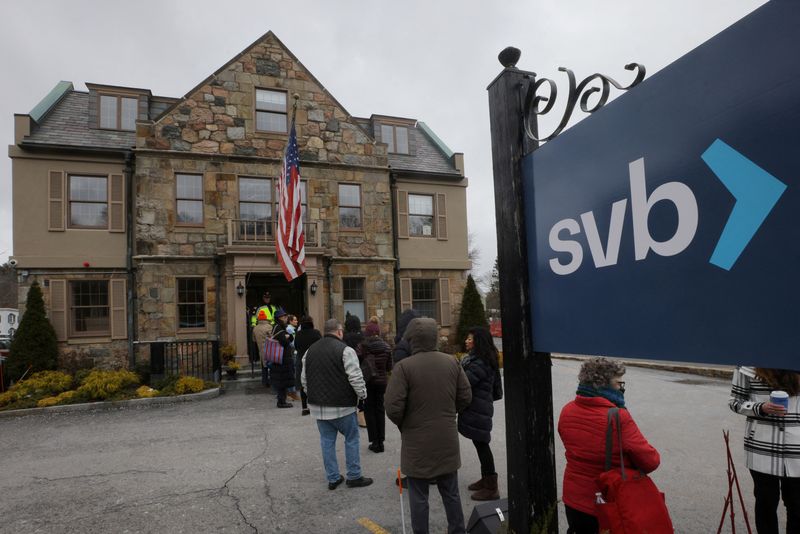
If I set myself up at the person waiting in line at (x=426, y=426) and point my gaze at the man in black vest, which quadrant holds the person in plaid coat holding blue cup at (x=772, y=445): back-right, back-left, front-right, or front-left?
back-right

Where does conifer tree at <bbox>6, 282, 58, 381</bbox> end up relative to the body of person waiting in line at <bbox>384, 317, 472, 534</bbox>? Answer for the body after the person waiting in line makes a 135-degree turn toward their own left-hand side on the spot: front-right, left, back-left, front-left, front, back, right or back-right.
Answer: right

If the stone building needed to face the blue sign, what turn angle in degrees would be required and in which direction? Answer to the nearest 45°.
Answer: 0° — it already faces it

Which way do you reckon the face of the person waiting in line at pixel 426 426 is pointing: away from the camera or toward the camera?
away from the camera

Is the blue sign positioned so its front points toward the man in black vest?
no

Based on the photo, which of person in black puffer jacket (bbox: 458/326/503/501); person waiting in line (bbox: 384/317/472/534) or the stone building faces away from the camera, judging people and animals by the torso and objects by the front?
the person waiting in line

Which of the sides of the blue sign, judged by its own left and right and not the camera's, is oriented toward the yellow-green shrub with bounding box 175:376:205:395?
right

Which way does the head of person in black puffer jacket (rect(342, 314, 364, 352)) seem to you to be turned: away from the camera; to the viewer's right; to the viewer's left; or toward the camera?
away from the camera

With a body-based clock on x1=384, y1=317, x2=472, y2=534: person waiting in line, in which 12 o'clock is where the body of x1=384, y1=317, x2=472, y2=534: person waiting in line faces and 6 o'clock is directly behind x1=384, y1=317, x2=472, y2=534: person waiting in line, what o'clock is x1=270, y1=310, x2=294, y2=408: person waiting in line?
x1=270, y1=310, x2=294, y2=408: person waiting in line is roughly at 11 o'clock from x1=384, y1=317, x2=472, y2=534: person waiting in line.

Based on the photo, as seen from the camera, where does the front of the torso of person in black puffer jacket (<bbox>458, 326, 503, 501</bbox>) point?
to the viewer's left

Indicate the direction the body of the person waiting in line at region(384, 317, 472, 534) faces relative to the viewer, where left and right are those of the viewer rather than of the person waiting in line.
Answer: facing away from the viewer

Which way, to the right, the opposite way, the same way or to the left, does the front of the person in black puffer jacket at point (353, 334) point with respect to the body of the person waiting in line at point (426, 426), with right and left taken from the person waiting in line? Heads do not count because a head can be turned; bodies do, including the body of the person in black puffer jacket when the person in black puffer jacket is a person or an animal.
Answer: the same way

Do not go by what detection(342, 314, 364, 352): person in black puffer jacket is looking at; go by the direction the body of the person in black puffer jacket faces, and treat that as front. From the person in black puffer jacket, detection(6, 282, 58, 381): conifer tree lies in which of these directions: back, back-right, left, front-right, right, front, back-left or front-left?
front-left

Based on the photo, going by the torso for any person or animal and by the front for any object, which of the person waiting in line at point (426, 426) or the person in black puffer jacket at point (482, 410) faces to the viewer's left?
the person in black puffer jacket

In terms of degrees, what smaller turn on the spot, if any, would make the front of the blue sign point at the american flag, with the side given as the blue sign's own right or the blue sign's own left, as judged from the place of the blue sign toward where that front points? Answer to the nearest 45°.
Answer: approximately 90° to the blue sign's own right

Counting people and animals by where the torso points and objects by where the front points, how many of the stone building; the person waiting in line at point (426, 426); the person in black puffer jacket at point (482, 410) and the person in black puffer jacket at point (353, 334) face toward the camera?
1

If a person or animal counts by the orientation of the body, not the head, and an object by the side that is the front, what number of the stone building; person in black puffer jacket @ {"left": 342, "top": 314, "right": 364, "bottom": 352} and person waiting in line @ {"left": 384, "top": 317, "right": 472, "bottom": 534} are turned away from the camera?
2

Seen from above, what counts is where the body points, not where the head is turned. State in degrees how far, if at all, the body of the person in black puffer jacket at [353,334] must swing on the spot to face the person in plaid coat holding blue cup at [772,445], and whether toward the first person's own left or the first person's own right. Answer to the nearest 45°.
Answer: approximately 135° to the first person's own right

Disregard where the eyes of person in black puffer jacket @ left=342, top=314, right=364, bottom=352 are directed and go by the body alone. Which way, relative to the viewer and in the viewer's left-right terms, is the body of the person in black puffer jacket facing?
facing away from the viewer

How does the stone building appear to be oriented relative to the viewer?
toward the camera
